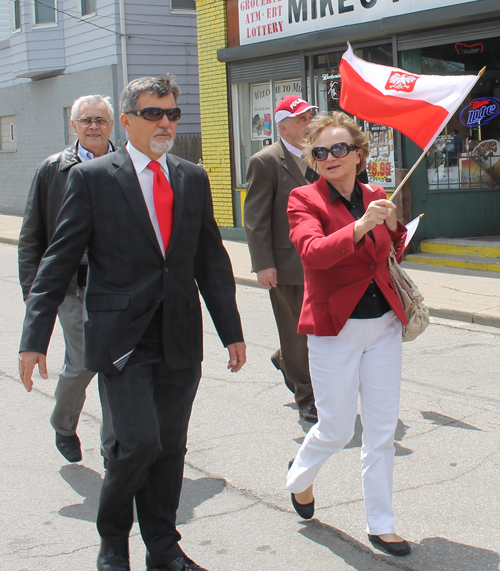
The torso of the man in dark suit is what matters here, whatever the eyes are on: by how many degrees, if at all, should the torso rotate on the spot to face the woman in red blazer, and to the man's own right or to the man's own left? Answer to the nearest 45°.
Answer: approximately 45° to the man's own left

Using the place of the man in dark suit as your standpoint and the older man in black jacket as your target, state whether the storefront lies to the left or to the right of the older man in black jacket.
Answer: right

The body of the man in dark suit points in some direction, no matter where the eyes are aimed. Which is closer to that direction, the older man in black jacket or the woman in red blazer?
the woman in red blazer

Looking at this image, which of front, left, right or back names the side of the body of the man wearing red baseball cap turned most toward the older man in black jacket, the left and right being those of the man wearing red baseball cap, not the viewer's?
right

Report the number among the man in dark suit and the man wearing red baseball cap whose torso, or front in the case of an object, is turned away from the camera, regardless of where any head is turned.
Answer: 0

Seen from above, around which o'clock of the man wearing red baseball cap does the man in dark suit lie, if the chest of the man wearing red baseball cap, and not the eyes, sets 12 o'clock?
The man in dark suit is roughly at 2 o'clock from the man wearing red baseball cap.

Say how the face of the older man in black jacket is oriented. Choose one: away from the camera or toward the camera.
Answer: toward the camera

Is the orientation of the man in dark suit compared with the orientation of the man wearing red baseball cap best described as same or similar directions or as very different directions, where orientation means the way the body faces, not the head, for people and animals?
same or similar directions

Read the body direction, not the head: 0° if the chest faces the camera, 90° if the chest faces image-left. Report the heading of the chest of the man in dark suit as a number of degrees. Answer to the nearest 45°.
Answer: approximately 315°

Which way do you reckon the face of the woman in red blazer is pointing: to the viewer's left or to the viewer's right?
to the viewer's left

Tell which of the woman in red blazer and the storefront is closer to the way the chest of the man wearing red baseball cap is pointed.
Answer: the woman in red blazer
